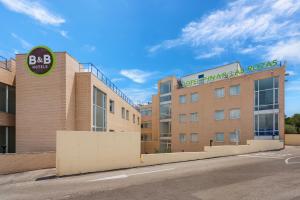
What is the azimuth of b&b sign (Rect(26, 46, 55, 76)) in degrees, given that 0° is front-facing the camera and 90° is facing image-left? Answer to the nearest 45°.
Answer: approximately 0°

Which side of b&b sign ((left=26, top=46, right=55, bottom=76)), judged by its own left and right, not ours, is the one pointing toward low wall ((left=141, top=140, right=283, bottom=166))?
left

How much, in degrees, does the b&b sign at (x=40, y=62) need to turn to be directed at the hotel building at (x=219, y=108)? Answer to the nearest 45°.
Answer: approximately 135° to its left
